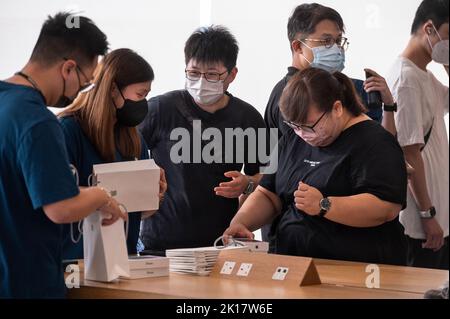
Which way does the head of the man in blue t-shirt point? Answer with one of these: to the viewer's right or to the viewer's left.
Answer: to the viewer's right

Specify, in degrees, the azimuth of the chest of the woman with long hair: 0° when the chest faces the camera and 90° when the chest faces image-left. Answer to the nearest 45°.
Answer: approximately 315°

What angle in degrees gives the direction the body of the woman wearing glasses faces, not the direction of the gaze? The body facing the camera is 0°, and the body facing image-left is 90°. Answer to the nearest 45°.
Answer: approximately 45°

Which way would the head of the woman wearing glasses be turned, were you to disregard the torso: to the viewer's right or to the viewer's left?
to the viewer's left

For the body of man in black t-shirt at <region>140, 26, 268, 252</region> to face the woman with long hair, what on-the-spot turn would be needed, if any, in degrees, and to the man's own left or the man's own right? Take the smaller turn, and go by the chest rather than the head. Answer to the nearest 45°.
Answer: approximately 45° to the man's own right

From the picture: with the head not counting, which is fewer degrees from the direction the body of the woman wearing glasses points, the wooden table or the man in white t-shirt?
the wooden table

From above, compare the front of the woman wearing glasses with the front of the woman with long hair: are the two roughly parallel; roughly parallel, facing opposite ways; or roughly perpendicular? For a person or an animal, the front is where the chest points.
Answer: roughly perpendicular

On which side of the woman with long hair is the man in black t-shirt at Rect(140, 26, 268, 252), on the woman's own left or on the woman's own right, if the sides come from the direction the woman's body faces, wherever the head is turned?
on the woman's own left

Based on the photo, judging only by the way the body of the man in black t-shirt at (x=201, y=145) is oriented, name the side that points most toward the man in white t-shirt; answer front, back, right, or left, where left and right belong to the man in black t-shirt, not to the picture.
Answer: left

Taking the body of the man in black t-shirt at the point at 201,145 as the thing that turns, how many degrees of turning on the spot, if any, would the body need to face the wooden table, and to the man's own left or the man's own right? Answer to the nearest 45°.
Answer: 0° — they already face it
